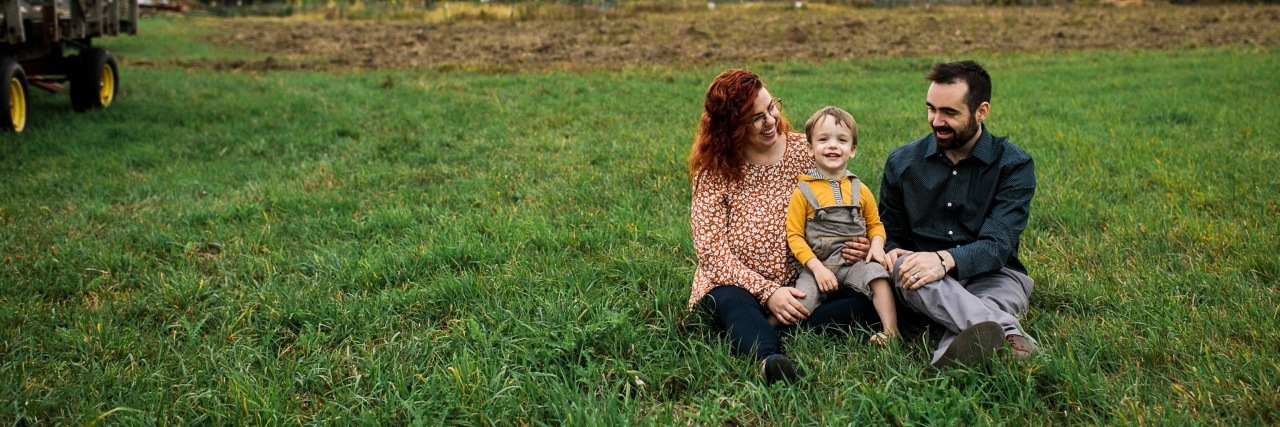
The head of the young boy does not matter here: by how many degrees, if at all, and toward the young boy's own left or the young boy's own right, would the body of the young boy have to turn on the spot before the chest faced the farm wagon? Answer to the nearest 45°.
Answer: approximately 135° to the young boy's own right

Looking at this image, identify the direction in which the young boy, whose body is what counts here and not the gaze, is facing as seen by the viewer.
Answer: toward the camera

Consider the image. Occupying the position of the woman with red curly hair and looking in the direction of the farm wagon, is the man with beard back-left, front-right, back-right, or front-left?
back-right

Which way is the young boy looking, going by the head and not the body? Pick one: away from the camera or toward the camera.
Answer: toward the camera
